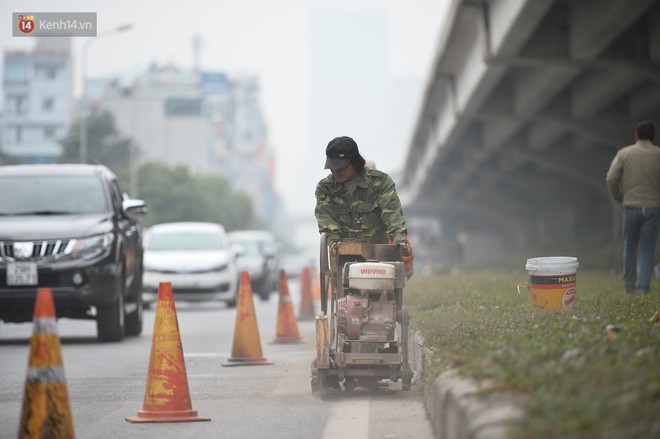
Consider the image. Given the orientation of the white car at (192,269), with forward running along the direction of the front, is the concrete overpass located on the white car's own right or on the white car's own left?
on the white car's own left

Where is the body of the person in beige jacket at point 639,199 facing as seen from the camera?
away from the camera

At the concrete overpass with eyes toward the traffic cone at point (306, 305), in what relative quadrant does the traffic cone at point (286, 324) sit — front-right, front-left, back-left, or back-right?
front-left

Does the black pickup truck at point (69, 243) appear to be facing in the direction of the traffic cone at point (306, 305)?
no

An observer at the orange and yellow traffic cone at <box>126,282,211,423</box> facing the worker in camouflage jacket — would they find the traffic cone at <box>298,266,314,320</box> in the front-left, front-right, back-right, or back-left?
front-left

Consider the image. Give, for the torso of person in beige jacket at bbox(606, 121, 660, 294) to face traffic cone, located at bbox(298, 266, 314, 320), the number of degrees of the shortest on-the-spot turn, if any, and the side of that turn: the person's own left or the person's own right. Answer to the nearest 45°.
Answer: approximately 45° to the person's own left

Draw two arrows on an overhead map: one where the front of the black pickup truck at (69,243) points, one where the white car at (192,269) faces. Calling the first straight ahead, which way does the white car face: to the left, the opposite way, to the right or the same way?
the same way

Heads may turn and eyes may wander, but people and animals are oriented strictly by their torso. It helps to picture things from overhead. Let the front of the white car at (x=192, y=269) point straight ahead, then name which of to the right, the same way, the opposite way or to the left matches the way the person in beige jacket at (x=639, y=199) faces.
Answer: the opposite way

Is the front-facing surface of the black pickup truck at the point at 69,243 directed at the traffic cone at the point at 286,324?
no

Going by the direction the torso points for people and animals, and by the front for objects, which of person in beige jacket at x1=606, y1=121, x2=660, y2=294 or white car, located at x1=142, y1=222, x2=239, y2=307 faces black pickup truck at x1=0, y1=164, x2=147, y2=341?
the white car

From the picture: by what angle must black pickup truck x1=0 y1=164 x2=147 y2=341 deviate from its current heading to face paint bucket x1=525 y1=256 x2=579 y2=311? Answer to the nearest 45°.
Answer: approximately 45° to its left

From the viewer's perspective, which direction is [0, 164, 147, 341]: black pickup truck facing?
toward the camera

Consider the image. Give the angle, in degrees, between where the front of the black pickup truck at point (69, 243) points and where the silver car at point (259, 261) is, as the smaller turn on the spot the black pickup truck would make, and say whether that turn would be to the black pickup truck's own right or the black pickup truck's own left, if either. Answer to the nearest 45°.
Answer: approximately 180°

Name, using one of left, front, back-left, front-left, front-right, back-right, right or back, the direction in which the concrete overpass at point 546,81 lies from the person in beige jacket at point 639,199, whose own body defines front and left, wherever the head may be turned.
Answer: front

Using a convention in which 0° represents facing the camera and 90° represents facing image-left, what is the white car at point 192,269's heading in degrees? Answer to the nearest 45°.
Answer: approximately 0°

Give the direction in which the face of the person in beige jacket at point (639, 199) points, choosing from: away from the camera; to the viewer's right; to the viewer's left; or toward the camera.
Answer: away from the camera
